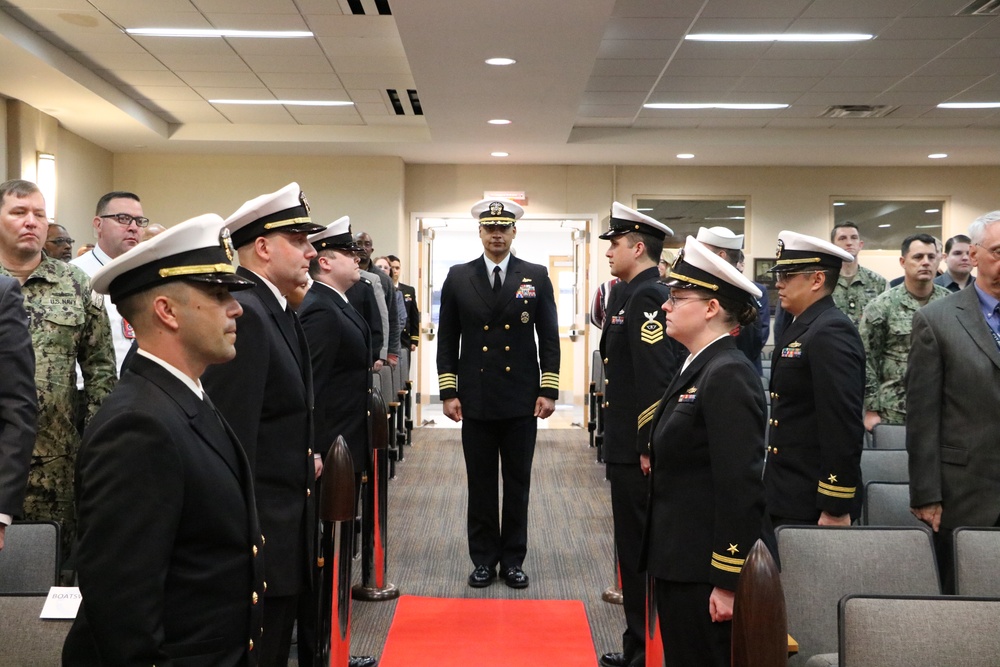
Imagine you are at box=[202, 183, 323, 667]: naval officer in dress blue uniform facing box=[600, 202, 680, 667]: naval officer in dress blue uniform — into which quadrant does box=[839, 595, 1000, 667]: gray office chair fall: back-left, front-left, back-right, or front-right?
front-right

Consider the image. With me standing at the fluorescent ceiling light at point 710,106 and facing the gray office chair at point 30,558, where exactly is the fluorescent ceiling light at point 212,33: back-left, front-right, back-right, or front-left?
front-right

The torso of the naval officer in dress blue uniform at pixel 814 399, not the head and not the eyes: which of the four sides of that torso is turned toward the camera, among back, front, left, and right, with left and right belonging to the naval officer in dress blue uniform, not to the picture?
left

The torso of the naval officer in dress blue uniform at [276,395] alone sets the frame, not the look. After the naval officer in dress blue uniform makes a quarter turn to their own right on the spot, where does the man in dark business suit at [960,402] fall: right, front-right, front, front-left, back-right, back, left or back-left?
left

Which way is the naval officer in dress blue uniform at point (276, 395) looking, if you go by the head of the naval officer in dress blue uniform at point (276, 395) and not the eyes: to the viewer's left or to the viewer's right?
to the viewer's right

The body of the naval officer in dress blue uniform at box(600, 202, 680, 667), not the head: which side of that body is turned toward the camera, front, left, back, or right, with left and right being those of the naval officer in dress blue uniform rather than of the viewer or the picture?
left

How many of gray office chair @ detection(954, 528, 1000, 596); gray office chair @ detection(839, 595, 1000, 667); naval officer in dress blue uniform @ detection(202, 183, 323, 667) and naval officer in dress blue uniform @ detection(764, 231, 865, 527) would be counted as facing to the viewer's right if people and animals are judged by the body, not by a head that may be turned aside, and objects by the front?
1

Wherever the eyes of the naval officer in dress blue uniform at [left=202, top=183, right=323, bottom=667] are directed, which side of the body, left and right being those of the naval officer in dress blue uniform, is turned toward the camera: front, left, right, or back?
right

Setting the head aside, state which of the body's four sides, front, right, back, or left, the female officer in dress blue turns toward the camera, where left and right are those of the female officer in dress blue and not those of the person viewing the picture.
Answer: left

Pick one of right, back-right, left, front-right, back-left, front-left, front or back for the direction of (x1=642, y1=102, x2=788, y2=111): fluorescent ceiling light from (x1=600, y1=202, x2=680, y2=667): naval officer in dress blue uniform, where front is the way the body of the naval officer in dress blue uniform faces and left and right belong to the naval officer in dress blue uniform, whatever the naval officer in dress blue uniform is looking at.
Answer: right

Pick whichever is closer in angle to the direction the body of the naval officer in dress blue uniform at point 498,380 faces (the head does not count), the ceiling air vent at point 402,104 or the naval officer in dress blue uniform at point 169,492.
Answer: the naval officer in dress blue uniform

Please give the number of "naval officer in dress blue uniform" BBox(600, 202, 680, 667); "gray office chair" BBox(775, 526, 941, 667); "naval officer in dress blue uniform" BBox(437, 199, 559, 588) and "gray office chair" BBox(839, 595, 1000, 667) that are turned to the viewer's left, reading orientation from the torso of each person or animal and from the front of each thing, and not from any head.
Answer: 1

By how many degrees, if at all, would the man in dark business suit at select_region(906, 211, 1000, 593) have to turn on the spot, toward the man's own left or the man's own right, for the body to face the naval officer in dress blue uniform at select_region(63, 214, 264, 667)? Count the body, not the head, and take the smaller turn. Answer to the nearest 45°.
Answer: approximately 45° to the man's own right

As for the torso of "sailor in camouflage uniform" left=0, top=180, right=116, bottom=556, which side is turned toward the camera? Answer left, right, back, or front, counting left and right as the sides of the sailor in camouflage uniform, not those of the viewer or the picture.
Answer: front

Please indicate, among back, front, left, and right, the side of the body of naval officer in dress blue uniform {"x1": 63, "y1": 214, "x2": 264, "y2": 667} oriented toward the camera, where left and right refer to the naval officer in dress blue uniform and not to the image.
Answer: right
